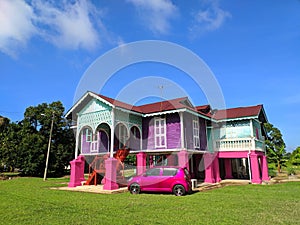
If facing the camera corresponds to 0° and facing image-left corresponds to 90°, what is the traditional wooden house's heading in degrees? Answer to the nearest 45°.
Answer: approximately 45°

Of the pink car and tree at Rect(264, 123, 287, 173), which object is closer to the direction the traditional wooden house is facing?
the pink car

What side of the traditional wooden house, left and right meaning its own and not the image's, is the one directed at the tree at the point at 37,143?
right

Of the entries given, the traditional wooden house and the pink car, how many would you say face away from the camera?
0

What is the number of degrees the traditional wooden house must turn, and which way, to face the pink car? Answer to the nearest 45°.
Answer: approximately 45° to its left

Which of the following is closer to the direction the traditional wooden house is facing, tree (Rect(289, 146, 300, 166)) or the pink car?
the pink car

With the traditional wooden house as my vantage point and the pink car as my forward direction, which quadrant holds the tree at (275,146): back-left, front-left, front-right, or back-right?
back-left
